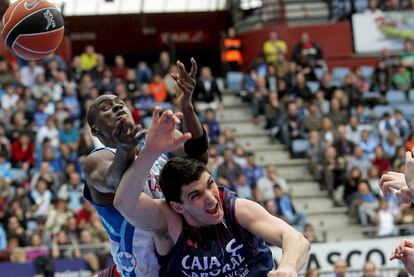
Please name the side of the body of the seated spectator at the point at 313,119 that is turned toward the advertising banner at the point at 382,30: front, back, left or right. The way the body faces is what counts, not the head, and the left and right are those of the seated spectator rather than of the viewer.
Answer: back

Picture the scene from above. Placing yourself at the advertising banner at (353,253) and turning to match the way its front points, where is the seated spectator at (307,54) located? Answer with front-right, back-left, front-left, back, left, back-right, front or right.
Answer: back

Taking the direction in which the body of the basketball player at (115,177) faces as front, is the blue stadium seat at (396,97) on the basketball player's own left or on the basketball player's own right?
on the basketball player's own left

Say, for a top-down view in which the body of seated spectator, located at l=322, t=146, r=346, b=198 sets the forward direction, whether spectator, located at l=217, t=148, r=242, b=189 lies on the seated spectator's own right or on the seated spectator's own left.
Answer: on the seated spectator's own right

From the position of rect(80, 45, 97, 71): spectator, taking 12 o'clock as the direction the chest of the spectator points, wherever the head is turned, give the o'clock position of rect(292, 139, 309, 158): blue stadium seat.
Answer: The blue stadium seat is roughly at 10 o'clock from the spectator.

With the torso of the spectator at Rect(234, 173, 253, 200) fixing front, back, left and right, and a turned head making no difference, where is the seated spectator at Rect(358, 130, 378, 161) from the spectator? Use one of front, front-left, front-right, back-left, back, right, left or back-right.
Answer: back-left

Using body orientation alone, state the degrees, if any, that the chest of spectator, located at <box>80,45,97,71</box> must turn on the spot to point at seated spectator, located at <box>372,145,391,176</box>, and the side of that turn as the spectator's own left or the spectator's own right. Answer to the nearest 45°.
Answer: approximately 45° to the spectator's own left

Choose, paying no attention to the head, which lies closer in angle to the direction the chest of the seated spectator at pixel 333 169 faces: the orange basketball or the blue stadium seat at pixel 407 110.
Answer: the orange basketball
